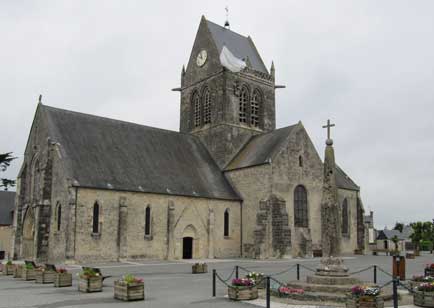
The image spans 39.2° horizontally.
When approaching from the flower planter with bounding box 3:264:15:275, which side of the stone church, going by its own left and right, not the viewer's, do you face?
front

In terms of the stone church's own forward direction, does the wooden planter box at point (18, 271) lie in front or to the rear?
in front

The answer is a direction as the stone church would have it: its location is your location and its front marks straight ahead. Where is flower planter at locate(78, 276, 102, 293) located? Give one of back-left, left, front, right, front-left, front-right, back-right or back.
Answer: front-left

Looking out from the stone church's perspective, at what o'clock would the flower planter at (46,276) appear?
The flower planter is roughly at 11 o'clock from the stone church.

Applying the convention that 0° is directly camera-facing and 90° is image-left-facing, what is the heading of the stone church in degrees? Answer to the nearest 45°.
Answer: approximately 45°

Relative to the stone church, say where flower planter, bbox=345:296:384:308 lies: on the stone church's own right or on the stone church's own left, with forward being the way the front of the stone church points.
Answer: on the stone church's own left

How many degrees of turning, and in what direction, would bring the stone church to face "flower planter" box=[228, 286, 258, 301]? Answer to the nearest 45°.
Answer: approximately 45° to its left
